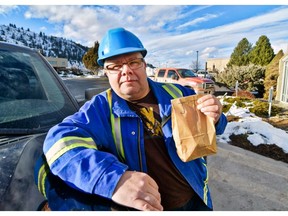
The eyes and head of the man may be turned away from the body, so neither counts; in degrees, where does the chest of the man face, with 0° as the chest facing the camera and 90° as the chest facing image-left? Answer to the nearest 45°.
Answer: approximately 0°

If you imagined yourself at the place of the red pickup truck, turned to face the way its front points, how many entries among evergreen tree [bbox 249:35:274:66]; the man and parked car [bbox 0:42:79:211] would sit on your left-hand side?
1

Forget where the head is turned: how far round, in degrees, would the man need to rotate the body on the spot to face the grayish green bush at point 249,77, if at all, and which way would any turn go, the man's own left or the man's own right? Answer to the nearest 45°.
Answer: approximately 135° to the man's own left

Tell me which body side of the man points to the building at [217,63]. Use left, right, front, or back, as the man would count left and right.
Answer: back

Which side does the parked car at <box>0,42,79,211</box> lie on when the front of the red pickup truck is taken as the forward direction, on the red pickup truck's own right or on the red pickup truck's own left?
on the red pickup truck's own right
